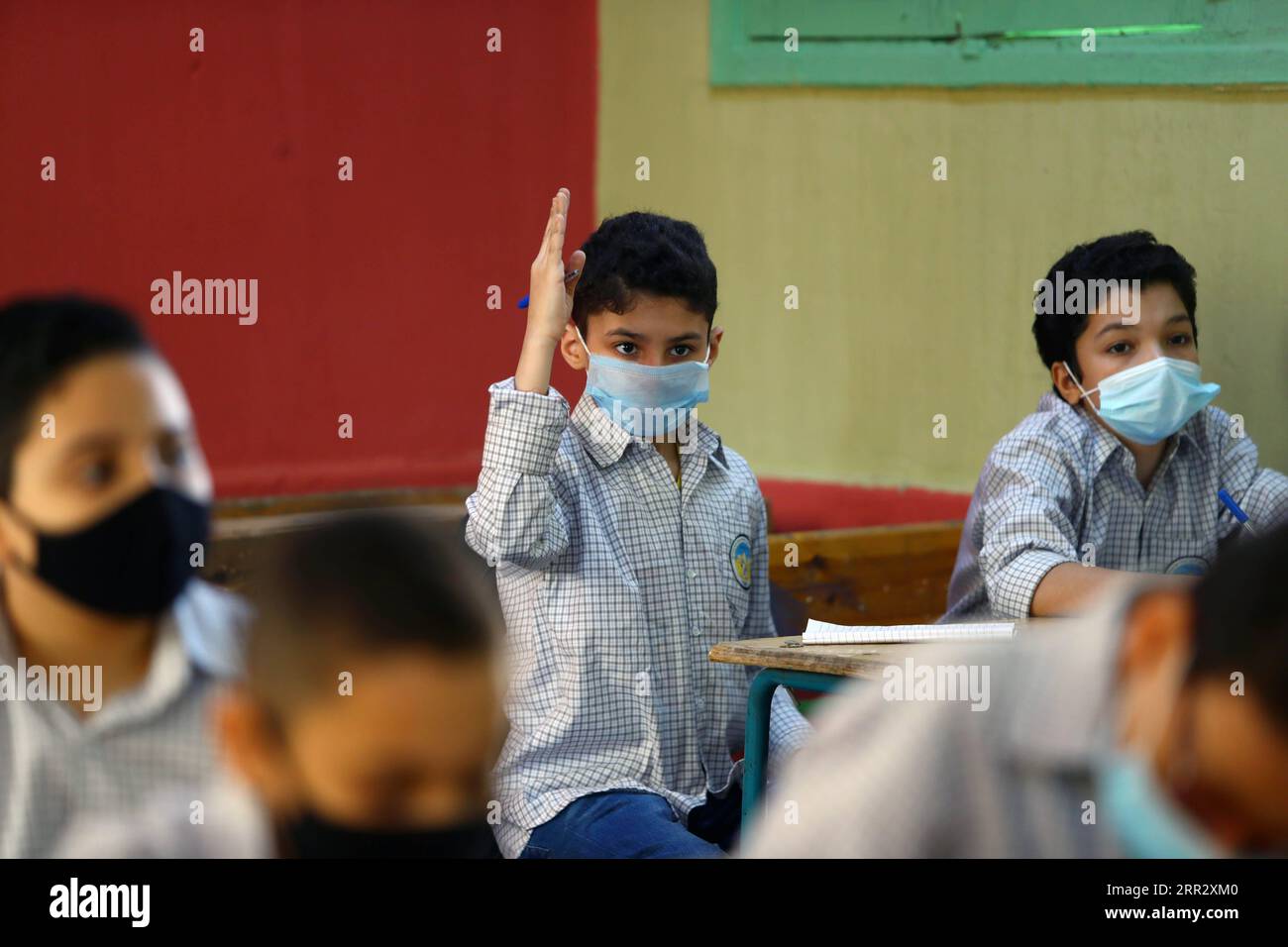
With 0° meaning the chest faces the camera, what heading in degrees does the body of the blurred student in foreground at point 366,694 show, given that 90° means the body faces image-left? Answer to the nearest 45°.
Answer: approximately 315°

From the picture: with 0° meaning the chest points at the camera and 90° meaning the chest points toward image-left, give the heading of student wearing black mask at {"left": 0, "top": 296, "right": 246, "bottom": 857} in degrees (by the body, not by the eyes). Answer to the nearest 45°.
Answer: approximately 315°

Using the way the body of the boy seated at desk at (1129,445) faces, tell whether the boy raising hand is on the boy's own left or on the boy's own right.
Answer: on the boy's own right

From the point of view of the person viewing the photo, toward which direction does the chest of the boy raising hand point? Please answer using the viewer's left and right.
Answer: facing the viewer and to the right of the viewer

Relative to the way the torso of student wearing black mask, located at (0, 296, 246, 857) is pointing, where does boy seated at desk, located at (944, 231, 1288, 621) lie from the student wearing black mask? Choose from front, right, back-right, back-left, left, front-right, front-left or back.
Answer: left
